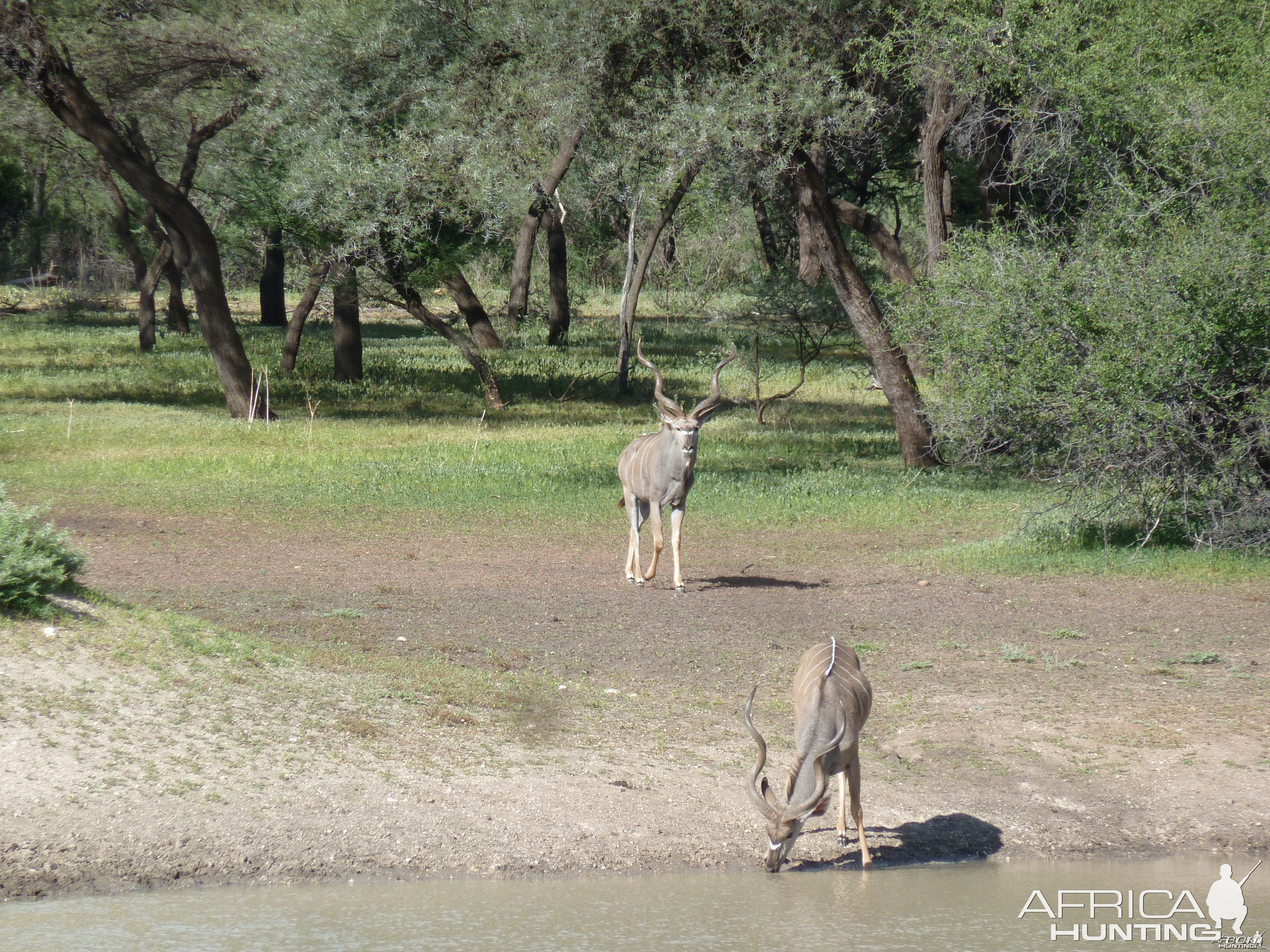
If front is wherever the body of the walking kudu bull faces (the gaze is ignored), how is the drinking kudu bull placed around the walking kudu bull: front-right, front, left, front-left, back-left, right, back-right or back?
front-right

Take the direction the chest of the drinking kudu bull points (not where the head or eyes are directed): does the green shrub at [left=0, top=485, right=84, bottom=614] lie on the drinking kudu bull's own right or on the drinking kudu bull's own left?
on the drinking kudu bull's own right

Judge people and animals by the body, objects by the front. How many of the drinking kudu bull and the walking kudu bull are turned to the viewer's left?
0

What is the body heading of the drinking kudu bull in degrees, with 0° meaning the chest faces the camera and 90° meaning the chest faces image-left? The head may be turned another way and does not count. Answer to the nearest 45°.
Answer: approximately 0°

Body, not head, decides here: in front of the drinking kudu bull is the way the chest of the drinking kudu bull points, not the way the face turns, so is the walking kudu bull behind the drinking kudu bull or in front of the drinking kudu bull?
behind

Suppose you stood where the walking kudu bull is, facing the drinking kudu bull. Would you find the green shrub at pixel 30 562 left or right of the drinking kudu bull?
right

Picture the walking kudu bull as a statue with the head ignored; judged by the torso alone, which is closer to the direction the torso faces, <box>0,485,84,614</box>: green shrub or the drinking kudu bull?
the drinking kudu bull

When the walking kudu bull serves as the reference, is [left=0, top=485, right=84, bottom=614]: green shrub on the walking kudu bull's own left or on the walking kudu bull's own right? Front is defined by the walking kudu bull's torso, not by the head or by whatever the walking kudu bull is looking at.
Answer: on the walking kudu bull's own right

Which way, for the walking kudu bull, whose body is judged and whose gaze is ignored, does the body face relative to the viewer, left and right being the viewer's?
facing the viewer and to the right of the viewer
